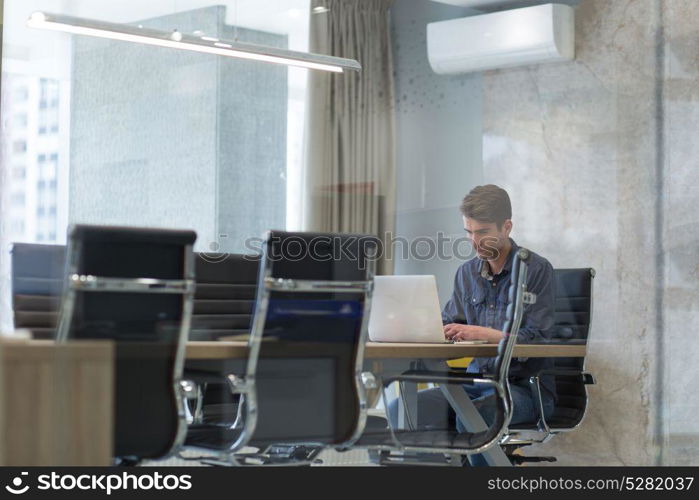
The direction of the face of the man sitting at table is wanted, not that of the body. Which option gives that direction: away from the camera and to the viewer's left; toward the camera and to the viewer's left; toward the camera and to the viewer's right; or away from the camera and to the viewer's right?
toward the camera and to the viewer's left

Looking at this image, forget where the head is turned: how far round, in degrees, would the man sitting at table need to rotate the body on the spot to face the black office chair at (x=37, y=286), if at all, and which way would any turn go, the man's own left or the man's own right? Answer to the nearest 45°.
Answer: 0° — they already face it

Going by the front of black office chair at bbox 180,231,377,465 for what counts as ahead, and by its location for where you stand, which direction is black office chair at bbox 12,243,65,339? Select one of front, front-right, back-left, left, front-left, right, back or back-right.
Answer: front-left

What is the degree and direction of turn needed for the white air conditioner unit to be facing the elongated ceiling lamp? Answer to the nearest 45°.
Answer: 0° — it already faces it

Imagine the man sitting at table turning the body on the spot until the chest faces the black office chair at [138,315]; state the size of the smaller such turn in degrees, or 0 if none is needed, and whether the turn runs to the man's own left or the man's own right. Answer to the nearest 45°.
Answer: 0° — they already face it

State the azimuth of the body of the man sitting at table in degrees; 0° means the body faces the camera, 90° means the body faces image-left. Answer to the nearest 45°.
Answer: approximately 45°

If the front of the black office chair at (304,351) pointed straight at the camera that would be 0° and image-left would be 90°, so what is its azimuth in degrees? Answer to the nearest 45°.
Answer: approximately 135°

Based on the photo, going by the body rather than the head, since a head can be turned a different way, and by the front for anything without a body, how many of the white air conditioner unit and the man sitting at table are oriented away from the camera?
0

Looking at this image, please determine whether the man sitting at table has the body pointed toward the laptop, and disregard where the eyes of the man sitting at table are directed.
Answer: yes
